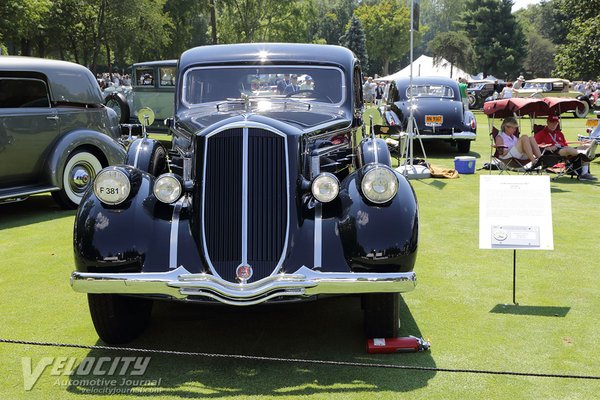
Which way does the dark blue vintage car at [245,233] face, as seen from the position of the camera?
facing the viewer

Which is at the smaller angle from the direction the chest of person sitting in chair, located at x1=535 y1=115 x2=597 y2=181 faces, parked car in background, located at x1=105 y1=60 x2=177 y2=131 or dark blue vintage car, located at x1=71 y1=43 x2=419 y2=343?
the dark blue vintage car

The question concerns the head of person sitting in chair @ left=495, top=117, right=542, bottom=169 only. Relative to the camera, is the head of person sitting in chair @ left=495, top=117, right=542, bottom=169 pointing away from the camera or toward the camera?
toward the camera

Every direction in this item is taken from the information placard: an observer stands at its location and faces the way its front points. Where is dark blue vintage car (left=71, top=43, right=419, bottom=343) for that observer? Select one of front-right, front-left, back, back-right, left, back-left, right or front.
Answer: front-right

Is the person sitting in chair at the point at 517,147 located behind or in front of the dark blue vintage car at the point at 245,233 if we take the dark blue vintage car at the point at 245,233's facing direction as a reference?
behind

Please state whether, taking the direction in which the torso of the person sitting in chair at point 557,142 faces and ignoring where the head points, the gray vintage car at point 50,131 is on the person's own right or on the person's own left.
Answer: on the person's own right

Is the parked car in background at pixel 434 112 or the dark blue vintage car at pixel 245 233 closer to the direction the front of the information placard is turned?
the dark blue vintage car

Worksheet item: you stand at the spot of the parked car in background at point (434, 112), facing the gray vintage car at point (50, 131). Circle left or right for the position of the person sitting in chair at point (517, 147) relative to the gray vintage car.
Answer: left

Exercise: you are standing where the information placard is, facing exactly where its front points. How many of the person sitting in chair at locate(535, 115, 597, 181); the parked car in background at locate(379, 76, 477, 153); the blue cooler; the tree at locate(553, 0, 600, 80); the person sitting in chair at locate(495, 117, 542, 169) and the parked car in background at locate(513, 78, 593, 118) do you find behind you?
6

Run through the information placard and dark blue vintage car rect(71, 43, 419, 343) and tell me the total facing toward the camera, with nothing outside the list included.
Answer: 2

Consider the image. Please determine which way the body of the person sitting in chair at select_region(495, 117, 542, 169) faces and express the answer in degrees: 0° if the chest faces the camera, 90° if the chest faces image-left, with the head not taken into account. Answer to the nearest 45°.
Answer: approximately 315°

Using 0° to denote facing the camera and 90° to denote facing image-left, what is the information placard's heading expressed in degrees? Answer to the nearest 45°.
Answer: approximately 0°
